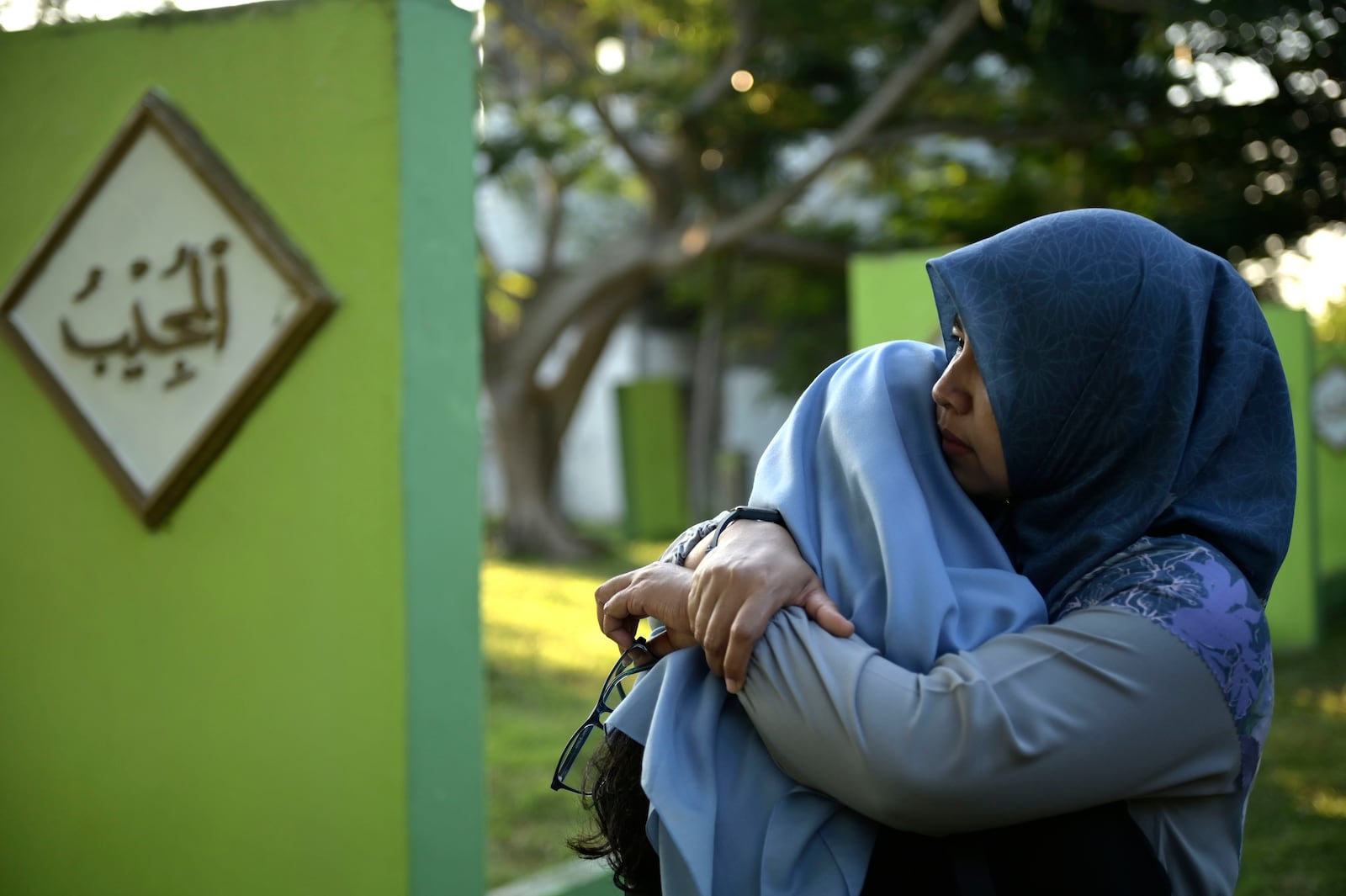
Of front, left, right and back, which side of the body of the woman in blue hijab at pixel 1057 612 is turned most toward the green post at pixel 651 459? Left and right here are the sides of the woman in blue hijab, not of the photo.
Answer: right

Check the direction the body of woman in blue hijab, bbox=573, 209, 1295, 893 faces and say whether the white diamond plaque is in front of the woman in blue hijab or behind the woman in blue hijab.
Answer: in front

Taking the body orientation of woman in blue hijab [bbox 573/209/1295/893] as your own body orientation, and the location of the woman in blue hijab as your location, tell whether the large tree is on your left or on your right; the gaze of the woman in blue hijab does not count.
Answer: on your right

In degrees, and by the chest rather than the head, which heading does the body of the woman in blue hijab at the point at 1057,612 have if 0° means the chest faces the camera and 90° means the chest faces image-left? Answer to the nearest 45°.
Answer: approximately 90°

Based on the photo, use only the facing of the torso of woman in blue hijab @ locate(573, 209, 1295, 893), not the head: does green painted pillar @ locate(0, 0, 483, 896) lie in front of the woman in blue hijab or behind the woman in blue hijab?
in front

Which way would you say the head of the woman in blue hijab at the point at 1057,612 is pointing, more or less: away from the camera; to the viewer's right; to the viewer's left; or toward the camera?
to the viewer's left

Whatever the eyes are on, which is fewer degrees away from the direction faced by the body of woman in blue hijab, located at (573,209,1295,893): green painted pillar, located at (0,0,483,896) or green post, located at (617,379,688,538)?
the green painted pillar

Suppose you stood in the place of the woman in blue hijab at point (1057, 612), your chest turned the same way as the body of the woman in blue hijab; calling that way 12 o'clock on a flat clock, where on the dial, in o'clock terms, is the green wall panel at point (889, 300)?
The green wall panel is roughly at 3 o'clock from the woman in blue hijab.
